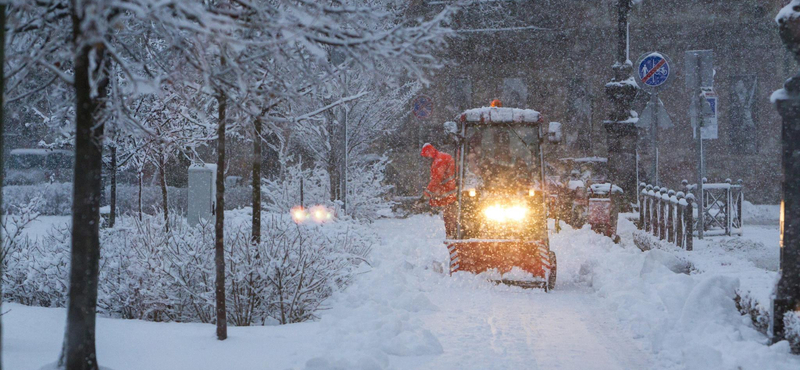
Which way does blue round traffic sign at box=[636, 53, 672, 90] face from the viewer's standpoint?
toward the camera

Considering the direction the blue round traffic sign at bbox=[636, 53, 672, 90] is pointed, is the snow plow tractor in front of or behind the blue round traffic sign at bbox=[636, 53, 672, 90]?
in front

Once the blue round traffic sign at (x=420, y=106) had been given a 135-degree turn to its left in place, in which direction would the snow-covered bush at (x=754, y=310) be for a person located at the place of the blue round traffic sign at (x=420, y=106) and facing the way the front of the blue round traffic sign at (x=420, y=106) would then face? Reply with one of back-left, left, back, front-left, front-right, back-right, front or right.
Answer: back-right

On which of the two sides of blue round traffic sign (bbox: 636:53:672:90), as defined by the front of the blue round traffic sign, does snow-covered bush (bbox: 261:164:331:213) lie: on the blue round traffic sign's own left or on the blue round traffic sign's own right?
on the blue round traffic sign's own right

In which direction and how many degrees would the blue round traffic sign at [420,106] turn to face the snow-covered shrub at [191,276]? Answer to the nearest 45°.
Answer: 0° — it already faces it

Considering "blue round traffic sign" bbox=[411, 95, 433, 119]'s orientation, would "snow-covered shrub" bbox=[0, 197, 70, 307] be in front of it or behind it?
in front

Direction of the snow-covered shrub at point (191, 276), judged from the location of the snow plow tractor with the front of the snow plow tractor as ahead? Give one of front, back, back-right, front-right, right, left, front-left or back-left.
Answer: front-right

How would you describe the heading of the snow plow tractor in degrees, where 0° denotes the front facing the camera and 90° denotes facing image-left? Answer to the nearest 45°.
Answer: approximately 0°

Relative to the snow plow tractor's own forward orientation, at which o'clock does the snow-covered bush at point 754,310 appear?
The snow-covered bush is roughly at 11 o'clock from the snow plow tractor.

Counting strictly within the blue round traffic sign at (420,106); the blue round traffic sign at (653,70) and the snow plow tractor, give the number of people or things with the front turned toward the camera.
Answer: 3

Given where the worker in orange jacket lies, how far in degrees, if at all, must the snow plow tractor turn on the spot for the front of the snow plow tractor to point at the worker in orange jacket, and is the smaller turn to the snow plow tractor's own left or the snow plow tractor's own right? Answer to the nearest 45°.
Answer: approximately 135° to the snow plow tractor's own right

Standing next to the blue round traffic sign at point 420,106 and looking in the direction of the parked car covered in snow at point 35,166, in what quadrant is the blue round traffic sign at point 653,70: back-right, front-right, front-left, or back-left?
back-left
